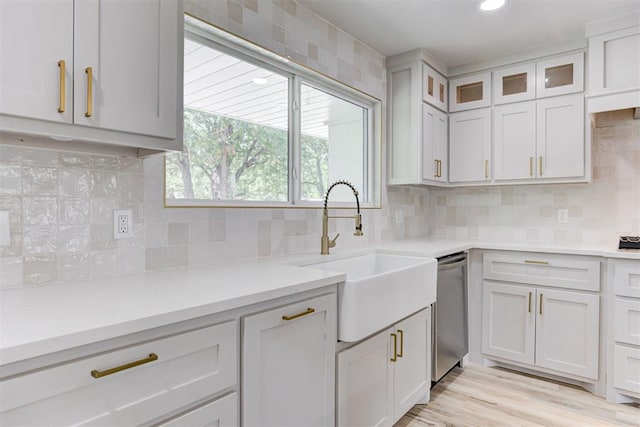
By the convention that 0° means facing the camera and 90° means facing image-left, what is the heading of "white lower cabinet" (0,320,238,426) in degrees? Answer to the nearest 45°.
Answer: approximately 315°

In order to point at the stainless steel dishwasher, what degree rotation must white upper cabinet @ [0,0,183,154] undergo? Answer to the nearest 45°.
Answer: approximately 45° to its left

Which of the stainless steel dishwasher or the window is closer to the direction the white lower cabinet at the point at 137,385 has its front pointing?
the stainless steel dishwasher

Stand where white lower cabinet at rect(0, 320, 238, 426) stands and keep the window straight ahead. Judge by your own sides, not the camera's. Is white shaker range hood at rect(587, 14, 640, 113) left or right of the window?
right

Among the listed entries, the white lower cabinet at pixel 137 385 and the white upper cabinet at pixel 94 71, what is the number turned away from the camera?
0

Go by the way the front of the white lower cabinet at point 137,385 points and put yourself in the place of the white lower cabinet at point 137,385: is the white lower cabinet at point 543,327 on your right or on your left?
on your left

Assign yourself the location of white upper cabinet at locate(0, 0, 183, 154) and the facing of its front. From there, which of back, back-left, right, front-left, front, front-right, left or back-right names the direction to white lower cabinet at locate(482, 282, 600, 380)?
front-left

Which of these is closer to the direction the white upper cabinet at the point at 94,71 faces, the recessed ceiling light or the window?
the recessed ceiling light

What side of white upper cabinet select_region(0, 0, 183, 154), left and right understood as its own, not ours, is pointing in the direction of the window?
left

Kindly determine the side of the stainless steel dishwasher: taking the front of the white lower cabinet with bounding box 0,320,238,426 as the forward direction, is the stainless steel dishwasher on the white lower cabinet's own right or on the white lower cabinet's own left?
on the white lower cabinet's own left

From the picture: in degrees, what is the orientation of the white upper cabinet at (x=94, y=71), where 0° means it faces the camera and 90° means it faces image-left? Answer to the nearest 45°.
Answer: approximately 315°

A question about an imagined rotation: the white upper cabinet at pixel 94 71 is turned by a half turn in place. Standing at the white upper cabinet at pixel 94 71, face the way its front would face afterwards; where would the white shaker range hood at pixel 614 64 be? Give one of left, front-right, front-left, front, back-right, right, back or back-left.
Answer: back-right
